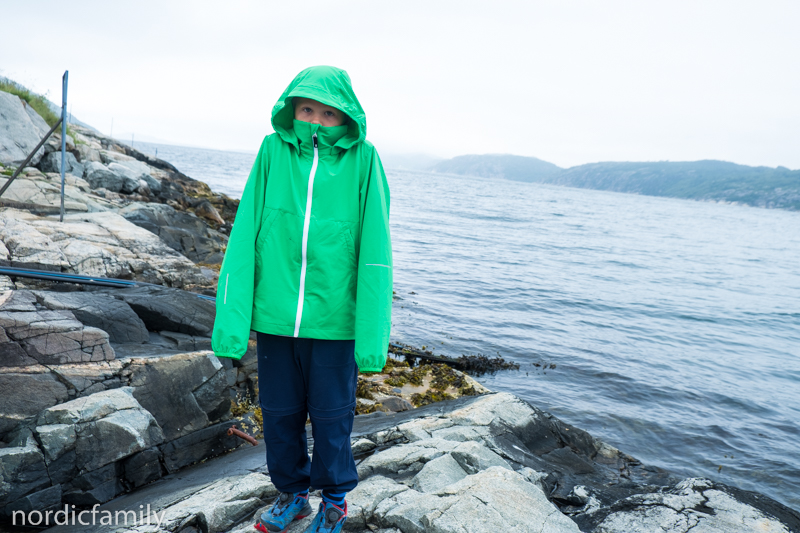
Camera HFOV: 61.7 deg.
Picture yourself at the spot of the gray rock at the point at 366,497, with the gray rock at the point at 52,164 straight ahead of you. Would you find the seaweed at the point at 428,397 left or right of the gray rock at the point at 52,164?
right

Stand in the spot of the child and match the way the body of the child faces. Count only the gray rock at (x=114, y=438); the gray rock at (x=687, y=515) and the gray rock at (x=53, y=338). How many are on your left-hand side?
1

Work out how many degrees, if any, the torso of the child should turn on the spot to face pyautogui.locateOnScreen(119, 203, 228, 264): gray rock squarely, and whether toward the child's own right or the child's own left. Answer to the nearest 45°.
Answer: approximately 180°

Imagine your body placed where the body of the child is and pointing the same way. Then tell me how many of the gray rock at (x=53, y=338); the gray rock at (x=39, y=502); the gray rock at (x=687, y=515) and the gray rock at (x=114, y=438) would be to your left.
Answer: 1

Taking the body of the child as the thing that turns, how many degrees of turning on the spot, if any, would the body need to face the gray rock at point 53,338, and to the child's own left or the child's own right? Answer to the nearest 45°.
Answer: approximately 135° to the child's own right

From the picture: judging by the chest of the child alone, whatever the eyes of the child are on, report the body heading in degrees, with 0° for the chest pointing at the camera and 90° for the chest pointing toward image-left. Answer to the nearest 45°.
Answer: approximately 0°

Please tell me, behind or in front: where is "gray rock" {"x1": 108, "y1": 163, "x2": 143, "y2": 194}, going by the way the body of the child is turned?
behind
